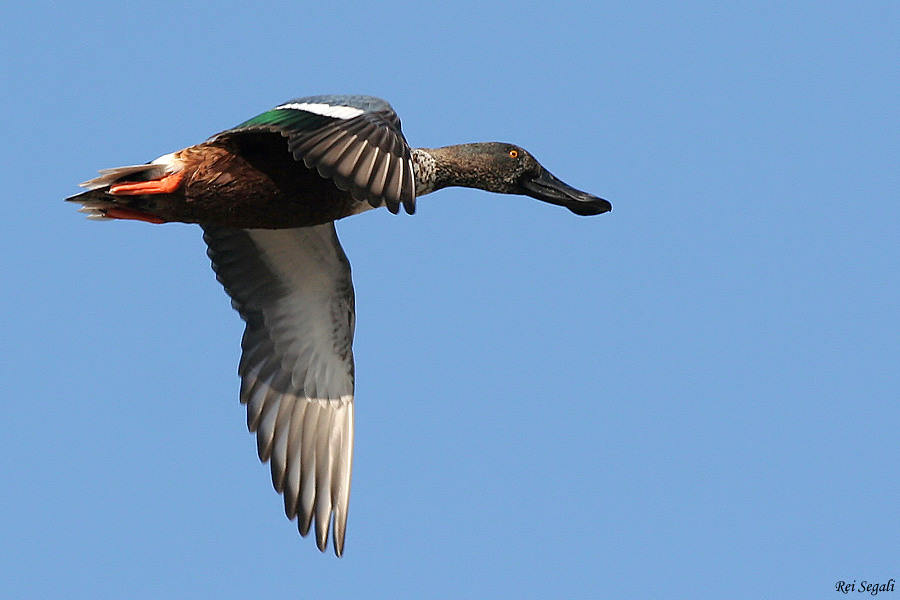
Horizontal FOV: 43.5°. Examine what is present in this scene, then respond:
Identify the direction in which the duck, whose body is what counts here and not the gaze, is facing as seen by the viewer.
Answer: to the viewer's right
